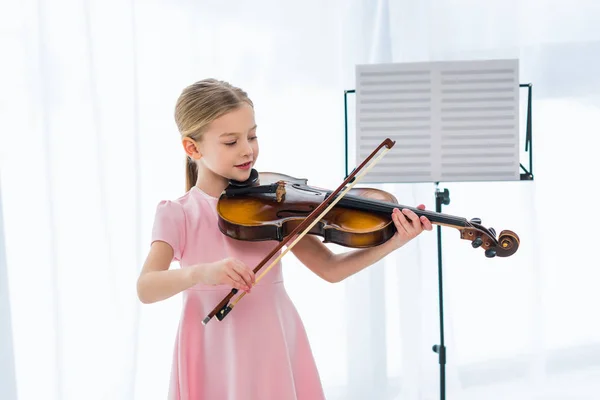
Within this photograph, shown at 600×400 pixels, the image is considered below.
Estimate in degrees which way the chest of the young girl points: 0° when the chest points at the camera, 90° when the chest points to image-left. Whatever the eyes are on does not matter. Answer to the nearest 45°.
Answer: approximately 315°

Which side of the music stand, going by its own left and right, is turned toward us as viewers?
front

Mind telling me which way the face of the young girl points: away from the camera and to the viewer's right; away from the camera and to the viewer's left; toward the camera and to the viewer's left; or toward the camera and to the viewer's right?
toward the camera and to the viewer's right

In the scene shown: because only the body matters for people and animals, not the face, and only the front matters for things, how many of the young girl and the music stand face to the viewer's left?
0

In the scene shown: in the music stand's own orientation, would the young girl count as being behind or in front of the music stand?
in front

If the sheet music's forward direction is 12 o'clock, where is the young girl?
The young girl is roughly at 1 o'clock from the sheet music.

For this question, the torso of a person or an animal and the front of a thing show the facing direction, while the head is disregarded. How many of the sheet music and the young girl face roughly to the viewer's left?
0

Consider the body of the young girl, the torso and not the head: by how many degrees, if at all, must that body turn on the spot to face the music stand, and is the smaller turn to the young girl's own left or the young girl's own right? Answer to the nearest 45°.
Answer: approximately 90° to the young girl's own left

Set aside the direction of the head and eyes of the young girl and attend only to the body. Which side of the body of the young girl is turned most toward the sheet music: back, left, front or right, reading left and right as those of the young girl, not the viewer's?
left

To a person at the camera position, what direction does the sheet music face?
facing the viewer
